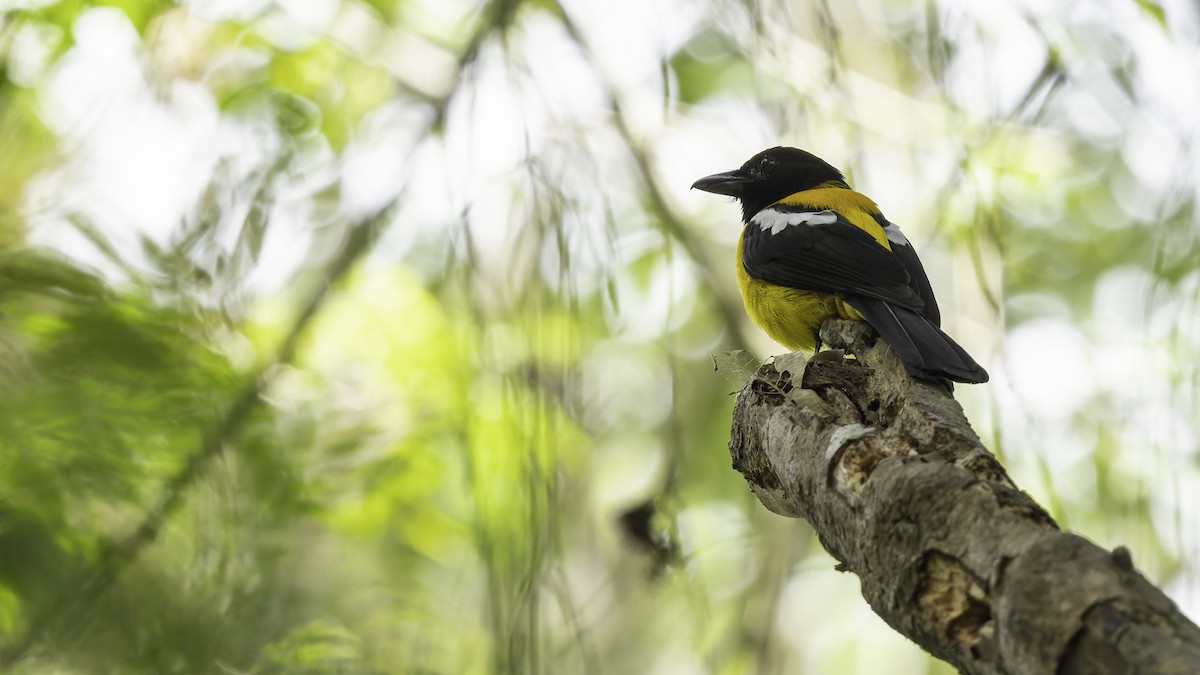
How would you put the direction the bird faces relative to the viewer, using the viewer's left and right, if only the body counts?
facing away from the viewer and to the left of the viewer
